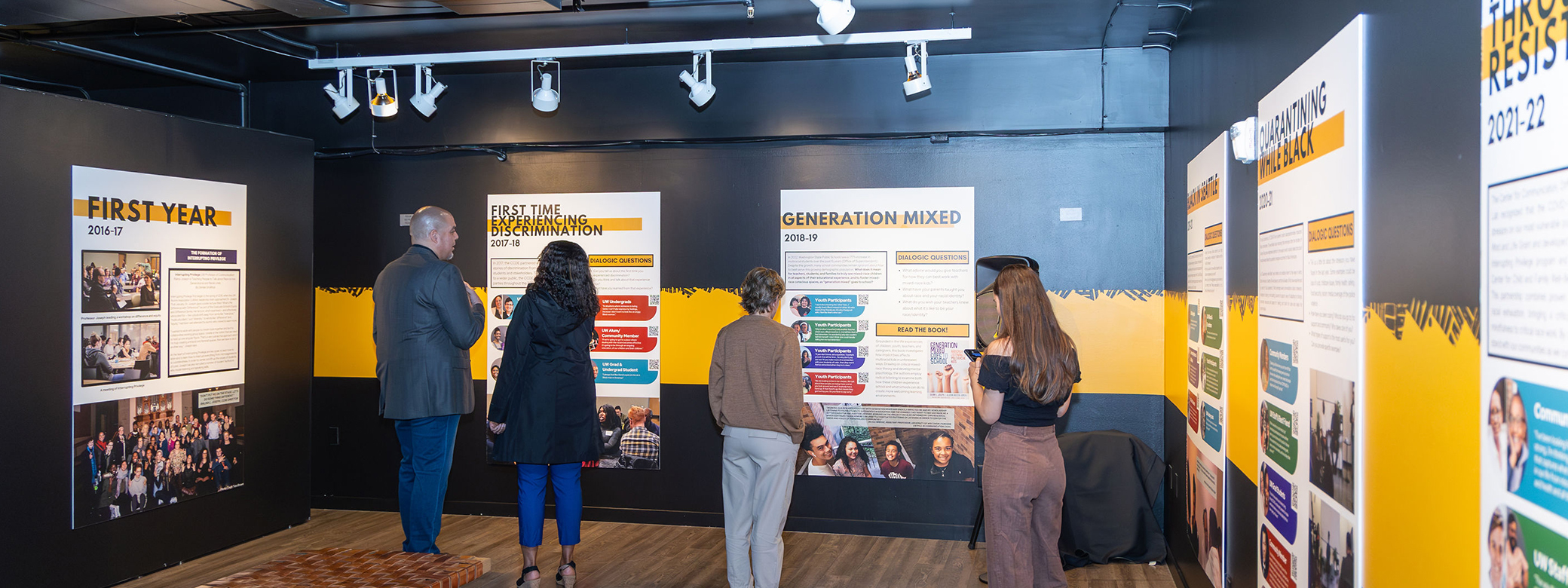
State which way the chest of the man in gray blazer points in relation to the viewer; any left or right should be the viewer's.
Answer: facing away from the viewer and to the right of the viewer

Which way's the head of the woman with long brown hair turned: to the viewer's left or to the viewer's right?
to the viewer's left

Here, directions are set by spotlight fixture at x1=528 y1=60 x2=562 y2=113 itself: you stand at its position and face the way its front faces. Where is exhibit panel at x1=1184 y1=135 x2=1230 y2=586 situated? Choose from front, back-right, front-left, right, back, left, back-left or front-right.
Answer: back-right

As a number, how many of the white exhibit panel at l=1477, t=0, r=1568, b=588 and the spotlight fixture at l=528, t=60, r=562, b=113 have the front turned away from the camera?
1

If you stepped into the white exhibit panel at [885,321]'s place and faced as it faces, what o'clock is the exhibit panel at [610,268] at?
The exhibit panel is roughly at 3 o'clock from the white exhibit panel.

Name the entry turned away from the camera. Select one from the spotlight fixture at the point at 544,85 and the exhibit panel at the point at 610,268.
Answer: the spotlight fixture

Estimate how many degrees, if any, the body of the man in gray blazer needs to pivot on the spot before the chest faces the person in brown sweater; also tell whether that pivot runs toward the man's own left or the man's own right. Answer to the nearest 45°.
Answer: approximately 90° to the man's own right

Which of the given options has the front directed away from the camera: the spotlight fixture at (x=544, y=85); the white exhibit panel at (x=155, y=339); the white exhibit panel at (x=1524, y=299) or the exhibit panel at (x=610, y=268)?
the spotlight fixture

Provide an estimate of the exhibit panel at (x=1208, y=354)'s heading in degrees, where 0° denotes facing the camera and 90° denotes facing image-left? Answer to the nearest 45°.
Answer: approximately 90°

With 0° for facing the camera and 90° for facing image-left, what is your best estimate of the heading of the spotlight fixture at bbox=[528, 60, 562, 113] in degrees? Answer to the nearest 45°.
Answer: approximately 180°

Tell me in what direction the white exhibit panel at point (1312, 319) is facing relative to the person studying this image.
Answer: facing to the left of the viewer
